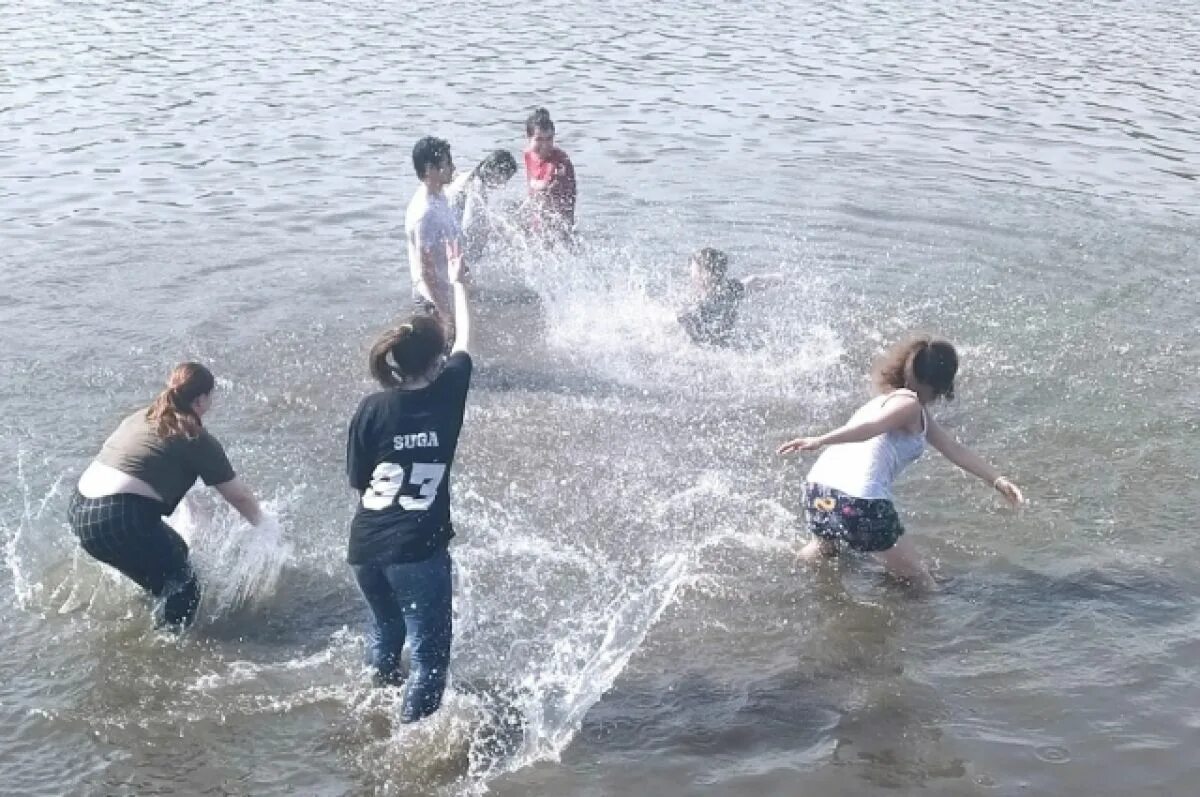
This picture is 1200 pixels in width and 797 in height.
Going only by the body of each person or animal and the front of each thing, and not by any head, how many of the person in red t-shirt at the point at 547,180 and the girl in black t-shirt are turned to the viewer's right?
0

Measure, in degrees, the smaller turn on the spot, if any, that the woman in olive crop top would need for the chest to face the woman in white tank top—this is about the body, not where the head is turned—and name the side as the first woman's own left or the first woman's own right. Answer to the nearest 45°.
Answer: approximately 45° to the first woman's own right

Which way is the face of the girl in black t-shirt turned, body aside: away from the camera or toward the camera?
away from the camera

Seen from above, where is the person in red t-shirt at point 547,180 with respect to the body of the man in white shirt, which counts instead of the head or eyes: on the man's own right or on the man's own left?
on the man's own left

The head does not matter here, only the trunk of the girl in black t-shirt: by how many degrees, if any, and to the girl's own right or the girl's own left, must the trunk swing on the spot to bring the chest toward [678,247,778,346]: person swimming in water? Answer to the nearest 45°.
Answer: approximately 45° to the girl's own right

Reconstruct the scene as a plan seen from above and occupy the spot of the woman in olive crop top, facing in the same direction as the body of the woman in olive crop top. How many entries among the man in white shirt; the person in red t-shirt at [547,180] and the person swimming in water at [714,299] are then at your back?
0

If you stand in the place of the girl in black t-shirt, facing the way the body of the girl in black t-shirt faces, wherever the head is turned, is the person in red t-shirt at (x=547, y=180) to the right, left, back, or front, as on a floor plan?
front

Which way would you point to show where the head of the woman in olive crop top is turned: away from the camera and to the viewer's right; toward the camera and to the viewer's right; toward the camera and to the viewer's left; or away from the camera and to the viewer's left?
away from the camera and to the viewer's right

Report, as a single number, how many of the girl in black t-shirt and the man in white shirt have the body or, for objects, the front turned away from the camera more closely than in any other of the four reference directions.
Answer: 1

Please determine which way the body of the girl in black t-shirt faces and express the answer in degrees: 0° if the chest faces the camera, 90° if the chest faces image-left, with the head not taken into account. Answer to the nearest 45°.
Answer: approximately 180°

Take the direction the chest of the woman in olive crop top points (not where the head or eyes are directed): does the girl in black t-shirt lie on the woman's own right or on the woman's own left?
on the woman's own right

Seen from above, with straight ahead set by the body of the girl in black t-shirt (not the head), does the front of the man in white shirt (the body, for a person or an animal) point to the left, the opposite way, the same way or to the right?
to the right

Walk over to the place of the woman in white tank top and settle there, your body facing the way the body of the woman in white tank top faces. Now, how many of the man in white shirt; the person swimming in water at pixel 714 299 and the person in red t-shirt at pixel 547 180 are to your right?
0

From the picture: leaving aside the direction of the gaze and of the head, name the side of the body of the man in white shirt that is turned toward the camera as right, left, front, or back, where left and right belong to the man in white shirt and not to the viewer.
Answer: right

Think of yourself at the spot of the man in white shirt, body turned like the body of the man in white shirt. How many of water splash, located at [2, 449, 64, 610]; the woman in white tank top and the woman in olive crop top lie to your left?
0

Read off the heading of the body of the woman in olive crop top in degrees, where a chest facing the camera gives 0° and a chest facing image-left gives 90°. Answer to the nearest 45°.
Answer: approximately 225°

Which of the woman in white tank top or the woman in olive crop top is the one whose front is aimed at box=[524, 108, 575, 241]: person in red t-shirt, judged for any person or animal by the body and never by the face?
the woman in olive crop top

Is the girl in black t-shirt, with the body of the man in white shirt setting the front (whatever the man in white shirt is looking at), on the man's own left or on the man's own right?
on the man's own right
